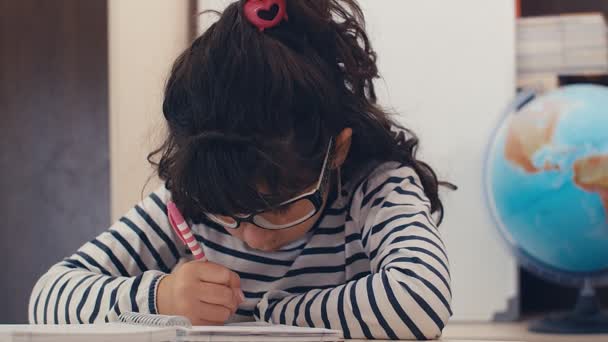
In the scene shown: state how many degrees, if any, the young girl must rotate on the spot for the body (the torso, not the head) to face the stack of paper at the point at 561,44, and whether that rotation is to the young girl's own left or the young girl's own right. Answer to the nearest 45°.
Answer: approximately 135° to the young girl's own left

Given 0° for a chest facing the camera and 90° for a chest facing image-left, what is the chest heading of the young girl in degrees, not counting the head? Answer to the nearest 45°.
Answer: approximately 0°
